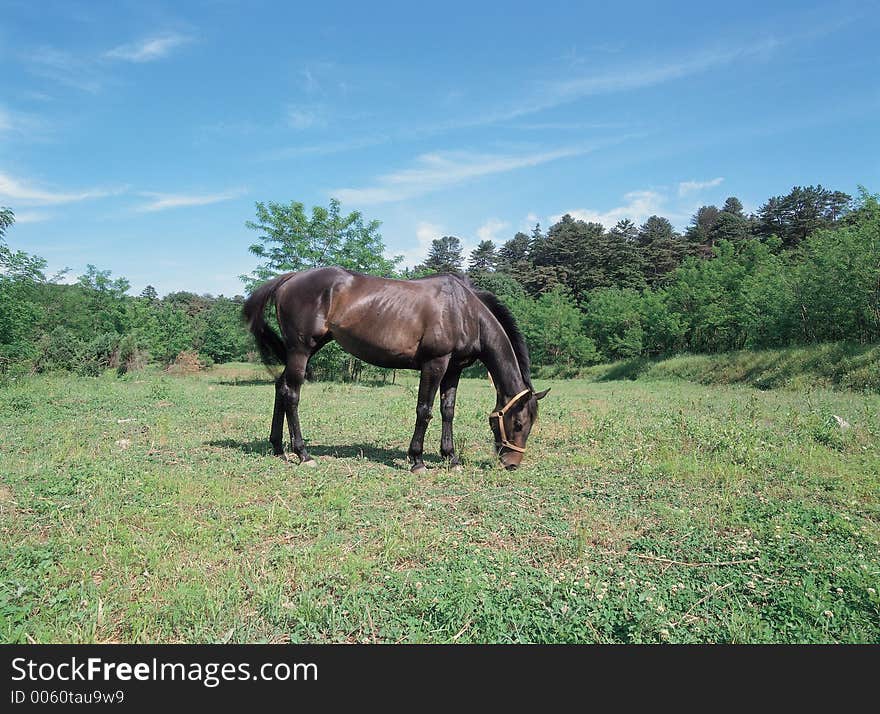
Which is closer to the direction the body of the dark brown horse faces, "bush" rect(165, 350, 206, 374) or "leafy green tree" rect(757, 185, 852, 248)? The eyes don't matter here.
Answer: the leafy green tree

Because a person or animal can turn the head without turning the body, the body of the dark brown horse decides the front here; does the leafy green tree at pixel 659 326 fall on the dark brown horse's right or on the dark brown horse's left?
on the dark brown horse's left

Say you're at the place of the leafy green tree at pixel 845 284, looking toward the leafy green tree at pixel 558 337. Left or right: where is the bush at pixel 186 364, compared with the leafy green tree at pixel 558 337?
left

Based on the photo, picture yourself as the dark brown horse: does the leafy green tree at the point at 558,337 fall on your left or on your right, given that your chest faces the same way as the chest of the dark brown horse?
on your left

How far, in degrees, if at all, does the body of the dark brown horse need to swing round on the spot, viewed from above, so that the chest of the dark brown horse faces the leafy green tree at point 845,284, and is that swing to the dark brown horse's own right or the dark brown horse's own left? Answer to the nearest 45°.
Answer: approximately 45° to the dark brown horse's own left

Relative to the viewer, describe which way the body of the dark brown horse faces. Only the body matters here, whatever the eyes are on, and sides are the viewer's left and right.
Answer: facing to the right of the viewer

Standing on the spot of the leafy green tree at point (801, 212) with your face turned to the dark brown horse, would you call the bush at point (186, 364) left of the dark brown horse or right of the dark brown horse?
right

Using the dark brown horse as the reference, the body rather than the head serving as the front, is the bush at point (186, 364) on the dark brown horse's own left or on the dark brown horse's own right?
on the dark brown horse's own left
